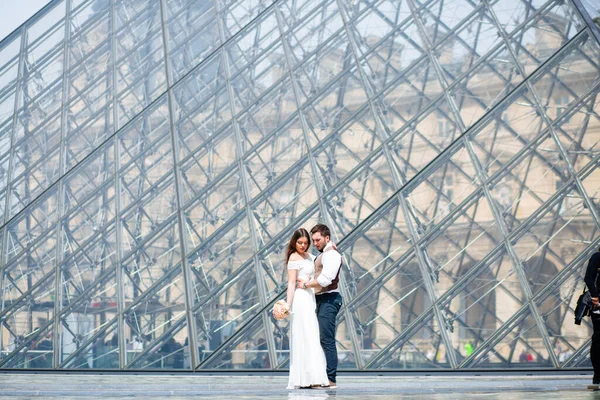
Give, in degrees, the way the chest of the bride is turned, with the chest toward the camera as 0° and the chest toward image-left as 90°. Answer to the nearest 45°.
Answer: approximately 315°

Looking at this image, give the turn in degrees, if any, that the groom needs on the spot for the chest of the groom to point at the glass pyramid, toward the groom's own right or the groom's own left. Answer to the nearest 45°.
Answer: approximately 90° to the groom's own right

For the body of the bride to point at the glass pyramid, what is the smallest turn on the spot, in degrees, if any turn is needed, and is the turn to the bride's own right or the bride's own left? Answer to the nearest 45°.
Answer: approximately 135° to the bride's own left

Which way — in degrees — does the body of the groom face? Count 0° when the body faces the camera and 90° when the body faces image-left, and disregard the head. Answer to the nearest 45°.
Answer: approximately 90°

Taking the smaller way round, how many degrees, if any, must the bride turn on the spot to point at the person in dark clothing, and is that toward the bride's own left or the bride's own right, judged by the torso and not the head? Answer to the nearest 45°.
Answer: approximately 45° to the bride's own left

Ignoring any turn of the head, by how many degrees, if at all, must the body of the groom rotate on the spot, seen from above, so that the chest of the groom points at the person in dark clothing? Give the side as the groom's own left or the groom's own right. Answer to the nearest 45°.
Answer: approximately 180°
